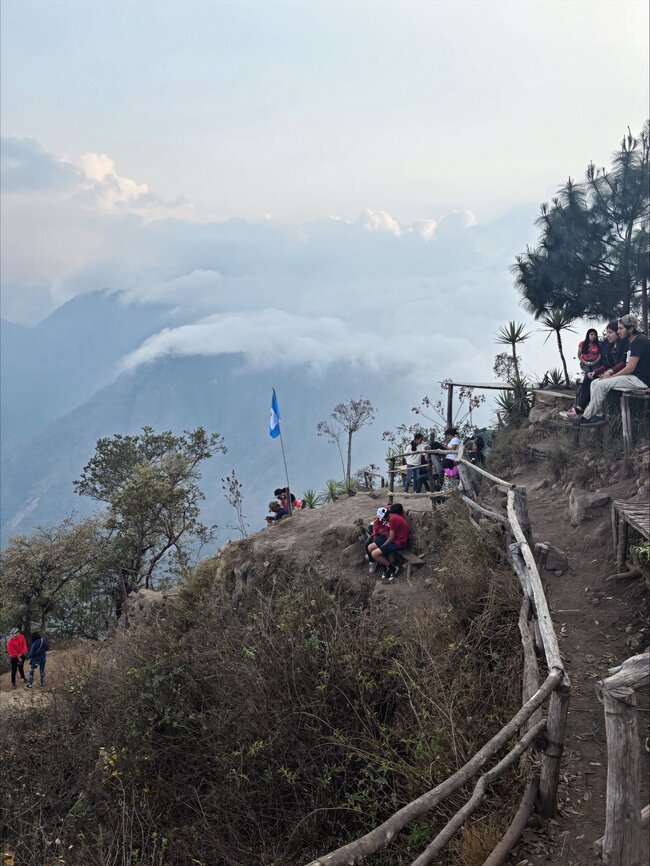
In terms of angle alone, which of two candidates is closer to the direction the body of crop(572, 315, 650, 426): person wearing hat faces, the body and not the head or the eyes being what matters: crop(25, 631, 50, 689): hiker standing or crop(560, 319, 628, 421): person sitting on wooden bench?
the hiker standing

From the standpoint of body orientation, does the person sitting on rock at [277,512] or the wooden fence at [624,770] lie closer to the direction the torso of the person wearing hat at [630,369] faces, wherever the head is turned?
the person sitting on rock

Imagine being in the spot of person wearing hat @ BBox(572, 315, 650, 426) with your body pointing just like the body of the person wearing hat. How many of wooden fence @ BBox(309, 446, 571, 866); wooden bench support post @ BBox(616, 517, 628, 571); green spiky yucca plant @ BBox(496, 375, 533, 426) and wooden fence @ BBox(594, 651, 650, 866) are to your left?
3

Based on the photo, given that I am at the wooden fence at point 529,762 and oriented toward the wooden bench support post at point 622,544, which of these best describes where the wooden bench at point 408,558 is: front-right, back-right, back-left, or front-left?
front-left

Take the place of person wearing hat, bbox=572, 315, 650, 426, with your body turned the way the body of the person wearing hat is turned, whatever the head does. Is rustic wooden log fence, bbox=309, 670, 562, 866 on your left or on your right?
on your left

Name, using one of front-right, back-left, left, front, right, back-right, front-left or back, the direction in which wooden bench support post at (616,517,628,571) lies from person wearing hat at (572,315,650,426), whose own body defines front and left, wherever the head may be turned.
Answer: left

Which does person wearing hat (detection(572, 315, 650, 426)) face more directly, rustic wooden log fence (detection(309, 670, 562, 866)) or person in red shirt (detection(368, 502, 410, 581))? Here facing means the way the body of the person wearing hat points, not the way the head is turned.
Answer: the person in red shirt

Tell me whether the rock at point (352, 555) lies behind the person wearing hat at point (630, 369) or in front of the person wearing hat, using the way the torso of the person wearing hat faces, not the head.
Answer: in front

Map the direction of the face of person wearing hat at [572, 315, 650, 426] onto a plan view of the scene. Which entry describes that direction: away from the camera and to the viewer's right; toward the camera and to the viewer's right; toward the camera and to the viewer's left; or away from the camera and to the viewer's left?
toward the camera and to the viewer's left

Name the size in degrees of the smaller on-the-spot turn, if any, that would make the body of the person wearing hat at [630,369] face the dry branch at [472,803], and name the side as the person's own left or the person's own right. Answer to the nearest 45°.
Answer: approximately 90° to the person's own left

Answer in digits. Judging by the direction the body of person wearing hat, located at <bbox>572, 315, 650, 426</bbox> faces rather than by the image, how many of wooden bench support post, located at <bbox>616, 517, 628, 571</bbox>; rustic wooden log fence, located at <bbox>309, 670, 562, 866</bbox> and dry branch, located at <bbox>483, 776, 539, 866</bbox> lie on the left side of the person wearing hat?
3

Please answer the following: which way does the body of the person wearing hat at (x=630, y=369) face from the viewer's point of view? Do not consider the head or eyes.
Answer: to the viewer's left

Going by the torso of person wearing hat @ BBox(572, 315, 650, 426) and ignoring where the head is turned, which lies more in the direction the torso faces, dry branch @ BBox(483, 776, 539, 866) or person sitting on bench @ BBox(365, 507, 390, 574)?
the person sitting on bench

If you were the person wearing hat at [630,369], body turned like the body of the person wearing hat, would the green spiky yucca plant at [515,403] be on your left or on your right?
on your right
